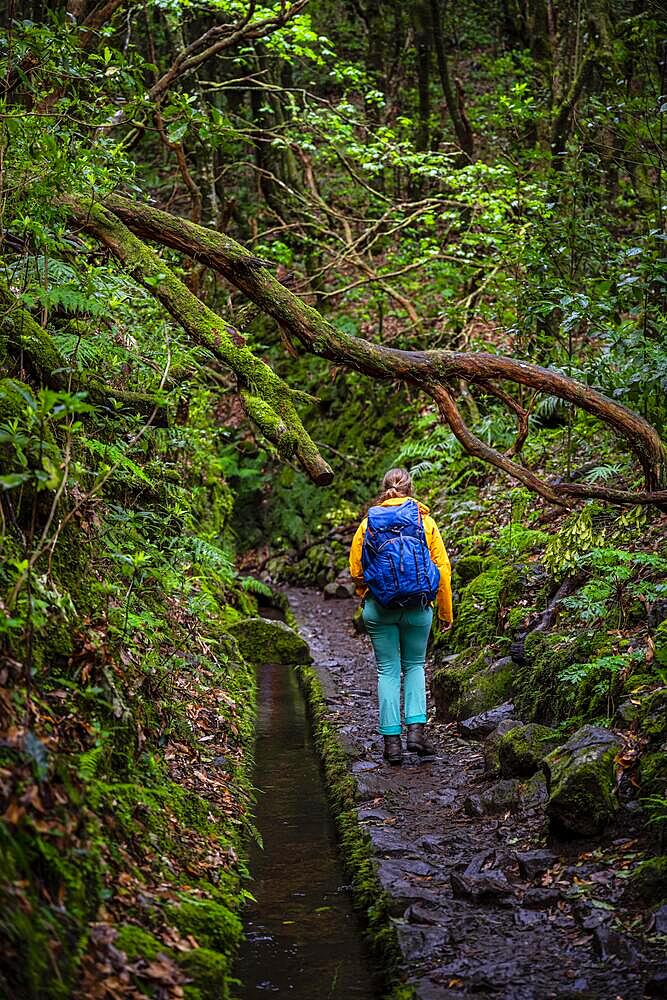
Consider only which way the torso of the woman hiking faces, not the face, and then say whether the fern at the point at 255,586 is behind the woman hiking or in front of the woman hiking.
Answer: in front

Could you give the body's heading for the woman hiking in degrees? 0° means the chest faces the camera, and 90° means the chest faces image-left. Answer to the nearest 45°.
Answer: approximately 180°

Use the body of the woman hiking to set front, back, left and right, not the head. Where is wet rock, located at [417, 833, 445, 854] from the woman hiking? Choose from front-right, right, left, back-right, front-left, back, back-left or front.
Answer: back

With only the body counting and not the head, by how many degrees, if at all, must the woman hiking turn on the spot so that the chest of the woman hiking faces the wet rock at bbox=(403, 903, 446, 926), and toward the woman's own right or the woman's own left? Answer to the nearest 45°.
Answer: approximately 180°

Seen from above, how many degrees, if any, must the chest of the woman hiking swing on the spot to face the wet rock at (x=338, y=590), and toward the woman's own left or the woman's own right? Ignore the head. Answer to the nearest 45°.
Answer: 0° — they already face it

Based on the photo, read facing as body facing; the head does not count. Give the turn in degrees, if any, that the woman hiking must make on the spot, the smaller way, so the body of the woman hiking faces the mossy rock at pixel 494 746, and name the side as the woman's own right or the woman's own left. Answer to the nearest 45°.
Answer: approximately 135° to the woman's own right

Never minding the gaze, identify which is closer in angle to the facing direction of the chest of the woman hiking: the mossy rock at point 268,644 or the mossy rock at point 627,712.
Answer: the mossy rock at point 268,644

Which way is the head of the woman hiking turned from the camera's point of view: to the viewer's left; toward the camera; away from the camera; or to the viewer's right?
away from the camera

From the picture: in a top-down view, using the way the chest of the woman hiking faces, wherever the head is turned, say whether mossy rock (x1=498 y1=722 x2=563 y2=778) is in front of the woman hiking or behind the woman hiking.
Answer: behind

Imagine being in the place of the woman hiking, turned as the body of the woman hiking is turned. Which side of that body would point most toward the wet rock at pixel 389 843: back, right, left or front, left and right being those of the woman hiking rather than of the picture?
back

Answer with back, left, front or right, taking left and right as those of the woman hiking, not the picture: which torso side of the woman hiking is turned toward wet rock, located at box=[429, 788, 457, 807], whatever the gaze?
back
